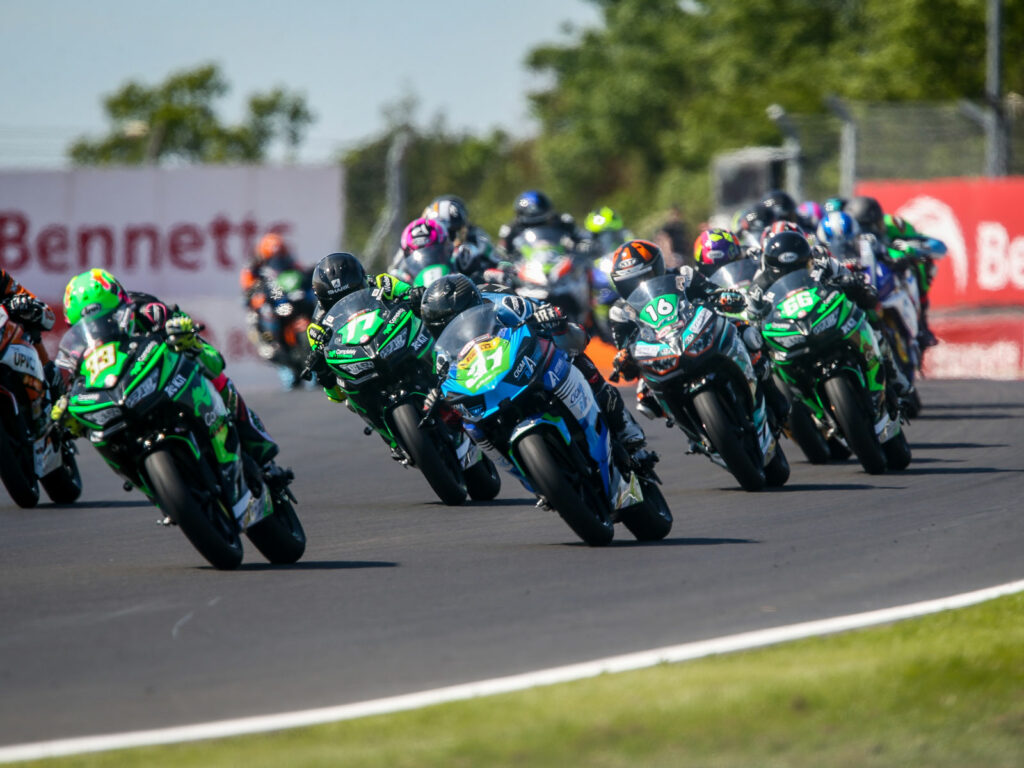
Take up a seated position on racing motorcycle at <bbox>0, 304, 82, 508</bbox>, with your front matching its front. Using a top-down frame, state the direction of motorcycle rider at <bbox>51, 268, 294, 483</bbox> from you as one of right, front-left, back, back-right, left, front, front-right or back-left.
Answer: front-left

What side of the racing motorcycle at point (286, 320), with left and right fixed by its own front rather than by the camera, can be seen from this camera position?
front

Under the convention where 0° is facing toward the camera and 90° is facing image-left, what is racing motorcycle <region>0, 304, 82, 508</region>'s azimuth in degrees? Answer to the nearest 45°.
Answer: approximately 45°

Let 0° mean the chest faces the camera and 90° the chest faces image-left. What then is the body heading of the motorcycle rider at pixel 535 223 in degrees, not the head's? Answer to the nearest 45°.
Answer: approximately 0°

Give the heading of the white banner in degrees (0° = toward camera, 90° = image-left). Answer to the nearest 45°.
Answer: approximately 0°

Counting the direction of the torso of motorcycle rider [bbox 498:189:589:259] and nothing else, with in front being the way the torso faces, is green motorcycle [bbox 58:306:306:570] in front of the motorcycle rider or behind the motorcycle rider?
in front

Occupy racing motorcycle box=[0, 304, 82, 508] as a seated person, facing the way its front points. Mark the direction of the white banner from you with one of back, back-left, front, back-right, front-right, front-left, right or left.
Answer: back-right

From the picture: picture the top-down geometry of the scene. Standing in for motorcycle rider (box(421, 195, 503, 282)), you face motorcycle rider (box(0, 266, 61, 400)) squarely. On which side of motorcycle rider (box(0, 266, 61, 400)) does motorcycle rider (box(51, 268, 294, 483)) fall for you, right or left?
left

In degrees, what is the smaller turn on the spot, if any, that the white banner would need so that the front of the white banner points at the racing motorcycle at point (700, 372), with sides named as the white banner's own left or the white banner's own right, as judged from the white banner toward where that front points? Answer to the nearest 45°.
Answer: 0° — it already faces it

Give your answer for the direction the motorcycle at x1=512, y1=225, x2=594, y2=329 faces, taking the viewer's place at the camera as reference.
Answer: facing the viewer and to the left of the viewer

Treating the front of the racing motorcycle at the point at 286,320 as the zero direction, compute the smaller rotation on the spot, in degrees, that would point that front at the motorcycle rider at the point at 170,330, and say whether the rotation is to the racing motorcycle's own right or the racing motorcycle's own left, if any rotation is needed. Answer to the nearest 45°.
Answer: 0° — it already faces them

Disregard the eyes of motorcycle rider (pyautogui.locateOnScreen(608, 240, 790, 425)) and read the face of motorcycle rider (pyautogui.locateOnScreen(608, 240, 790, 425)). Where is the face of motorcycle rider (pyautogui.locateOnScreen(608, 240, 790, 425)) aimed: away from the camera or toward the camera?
toward the camera

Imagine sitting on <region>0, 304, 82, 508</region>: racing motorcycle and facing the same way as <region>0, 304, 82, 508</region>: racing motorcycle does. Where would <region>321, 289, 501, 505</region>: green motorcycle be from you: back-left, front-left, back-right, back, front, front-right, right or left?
left

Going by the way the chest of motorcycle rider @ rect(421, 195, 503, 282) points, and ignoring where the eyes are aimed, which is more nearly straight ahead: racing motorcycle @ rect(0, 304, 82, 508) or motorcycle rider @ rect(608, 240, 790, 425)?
the racing motorcycle

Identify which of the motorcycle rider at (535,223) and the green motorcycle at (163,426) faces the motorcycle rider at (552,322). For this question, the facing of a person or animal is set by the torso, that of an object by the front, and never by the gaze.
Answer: the motorcycle rider at (535,223)

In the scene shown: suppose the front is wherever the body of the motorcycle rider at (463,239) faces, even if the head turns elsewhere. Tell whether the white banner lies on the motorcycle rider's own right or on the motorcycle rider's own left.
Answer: on the motorcycle rider's own right

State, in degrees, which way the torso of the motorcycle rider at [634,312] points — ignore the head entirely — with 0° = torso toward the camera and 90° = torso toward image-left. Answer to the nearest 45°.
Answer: approximately 45°
